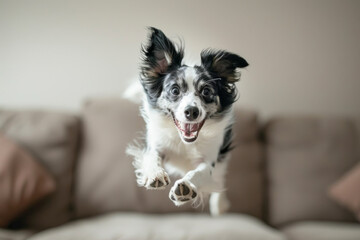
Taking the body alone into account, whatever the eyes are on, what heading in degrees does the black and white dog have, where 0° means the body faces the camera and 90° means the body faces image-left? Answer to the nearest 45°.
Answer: approximately 0°

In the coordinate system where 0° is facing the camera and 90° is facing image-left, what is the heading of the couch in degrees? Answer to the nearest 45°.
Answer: approximately 0°

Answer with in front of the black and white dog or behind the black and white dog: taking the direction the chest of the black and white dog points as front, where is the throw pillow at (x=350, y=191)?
behind
